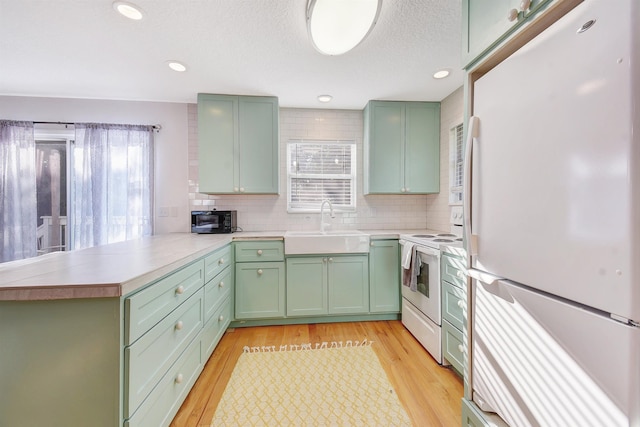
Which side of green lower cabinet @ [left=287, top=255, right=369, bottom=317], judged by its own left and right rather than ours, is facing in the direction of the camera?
front

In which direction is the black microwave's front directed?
toward the camera

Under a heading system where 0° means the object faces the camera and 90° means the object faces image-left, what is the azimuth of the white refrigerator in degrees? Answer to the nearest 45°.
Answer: approximately 45°

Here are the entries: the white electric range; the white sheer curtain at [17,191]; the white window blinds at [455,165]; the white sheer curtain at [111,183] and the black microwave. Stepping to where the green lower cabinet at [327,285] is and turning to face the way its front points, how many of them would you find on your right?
3

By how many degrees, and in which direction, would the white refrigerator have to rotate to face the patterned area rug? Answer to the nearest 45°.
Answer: approximately 45° to its right

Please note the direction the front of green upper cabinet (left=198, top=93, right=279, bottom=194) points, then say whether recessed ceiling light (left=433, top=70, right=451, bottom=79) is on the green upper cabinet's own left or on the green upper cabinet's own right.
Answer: on the green upper cabinet's own left

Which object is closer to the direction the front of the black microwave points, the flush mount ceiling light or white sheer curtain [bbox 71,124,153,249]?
the flush mount ceiling light

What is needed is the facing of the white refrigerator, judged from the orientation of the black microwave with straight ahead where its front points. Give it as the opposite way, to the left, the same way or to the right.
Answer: to the right

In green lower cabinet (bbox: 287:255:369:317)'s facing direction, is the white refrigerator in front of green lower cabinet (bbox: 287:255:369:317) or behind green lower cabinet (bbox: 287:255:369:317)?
in front

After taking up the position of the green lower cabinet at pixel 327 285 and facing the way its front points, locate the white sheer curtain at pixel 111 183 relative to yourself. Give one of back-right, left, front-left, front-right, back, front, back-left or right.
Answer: right

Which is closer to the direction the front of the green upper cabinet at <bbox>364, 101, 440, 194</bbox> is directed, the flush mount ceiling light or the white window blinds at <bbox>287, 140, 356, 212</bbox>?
the flush mount ceiling light

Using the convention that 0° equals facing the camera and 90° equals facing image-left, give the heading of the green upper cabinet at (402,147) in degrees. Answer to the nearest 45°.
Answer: approximately 0°
